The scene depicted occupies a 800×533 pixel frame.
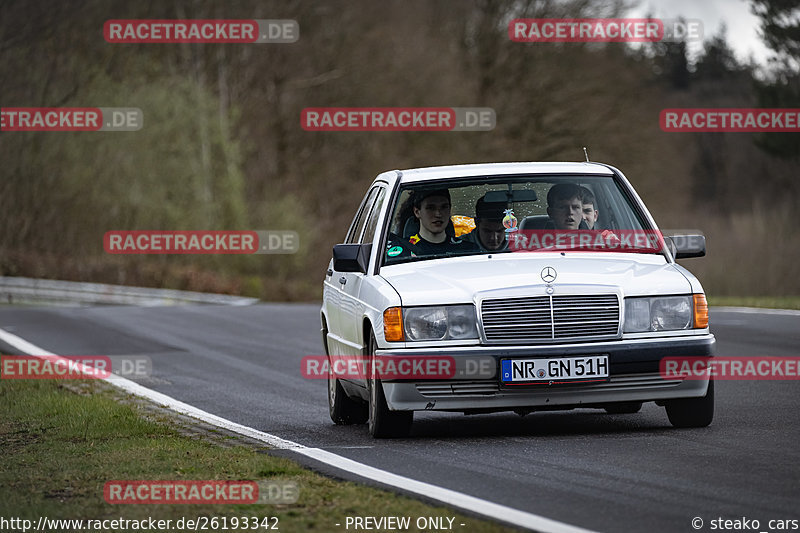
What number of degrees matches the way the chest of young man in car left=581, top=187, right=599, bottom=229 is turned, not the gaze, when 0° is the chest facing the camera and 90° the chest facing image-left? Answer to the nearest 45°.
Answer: approximately 0°

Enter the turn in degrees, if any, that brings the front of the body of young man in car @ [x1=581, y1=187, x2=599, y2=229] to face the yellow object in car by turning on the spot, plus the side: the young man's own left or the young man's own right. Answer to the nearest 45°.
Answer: approximately 90° to the young man's own right

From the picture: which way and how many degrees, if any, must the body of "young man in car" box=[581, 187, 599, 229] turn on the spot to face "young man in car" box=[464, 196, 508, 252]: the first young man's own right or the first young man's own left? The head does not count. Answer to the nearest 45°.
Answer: approximately 45° to the first young man's own right

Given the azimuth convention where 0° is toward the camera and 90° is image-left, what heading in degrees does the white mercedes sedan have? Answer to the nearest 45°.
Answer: approximately 0°
